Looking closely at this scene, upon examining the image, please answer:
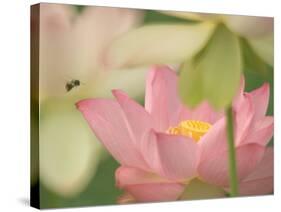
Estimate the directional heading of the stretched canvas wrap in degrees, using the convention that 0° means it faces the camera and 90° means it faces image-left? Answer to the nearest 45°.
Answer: approximately 315°
